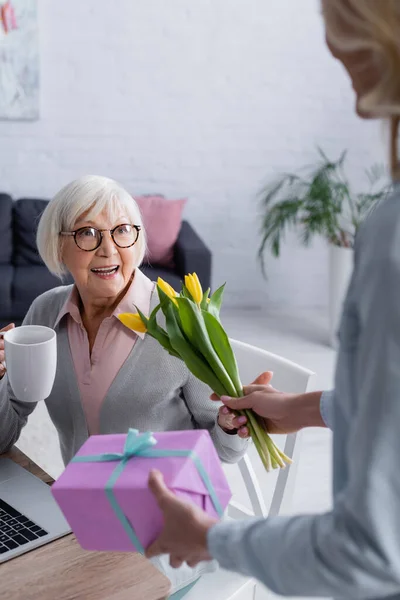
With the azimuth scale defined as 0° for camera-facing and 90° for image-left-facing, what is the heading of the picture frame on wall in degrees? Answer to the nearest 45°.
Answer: approximately 0°

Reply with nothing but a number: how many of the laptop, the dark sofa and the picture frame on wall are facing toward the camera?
2

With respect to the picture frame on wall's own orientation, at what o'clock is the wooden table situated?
The wooden table is roughly at 12 o'clock from the picture frame on wall.

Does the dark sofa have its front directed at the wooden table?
yes

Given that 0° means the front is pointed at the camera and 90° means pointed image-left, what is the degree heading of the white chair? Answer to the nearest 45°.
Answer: approximately 45°

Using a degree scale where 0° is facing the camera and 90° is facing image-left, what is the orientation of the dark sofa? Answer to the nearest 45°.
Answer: approximately 0°

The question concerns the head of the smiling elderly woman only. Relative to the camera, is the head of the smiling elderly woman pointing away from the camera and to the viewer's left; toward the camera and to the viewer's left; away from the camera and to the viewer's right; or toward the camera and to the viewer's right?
toward the camera and to the viewer's right

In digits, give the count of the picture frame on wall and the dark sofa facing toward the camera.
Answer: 2
